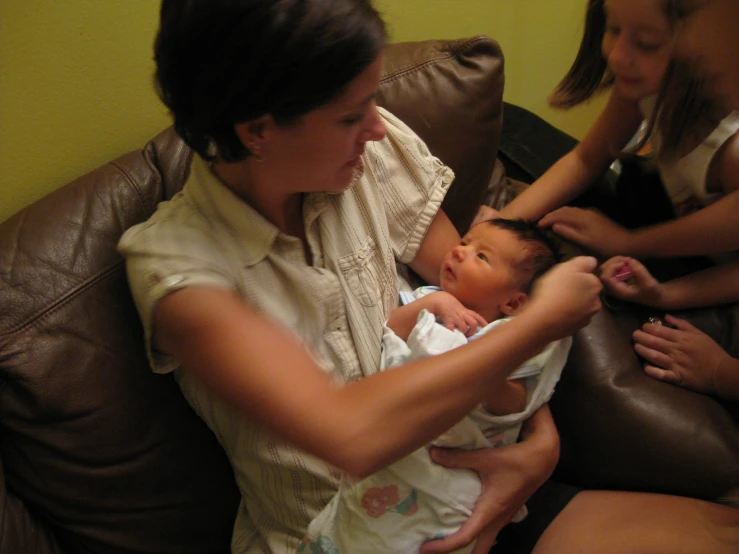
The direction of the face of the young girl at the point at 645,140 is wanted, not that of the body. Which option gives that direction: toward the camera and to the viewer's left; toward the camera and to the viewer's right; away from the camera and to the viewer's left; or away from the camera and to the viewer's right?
toward the camera and to the viewer's left

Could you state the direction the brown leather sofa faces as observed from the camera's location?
facing the viewer and to the right of the viewer

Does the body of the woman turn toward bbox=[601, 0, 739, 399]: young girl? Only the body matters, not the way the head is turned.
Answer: no

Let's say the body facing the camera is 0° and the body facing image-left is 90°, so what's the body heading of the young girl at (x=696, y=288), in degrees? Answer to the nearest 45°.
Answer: approximately 90°

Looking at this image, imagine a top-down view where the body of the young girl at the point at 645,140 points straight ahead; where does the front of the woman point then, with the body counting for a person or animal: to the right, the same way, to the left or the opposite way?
to the left

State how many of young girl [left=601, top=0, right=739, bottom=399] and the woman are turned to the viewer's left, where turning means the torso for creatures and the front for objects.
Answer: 1

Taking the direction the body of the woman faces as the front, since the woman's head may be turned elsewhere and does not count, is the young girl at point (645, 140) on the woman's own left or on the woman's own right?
on the woman's own left
